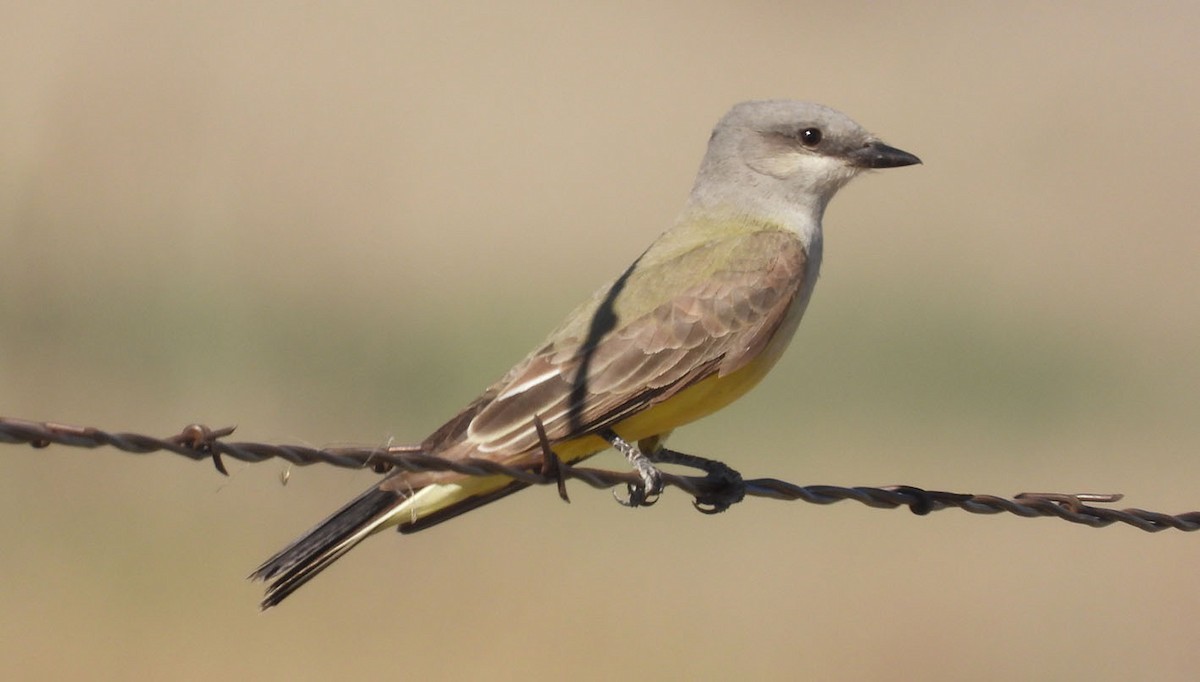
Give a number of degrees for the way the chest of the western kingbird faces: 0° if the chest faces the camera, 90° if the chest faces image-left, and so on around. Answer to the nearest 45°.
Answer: approximately 270°
